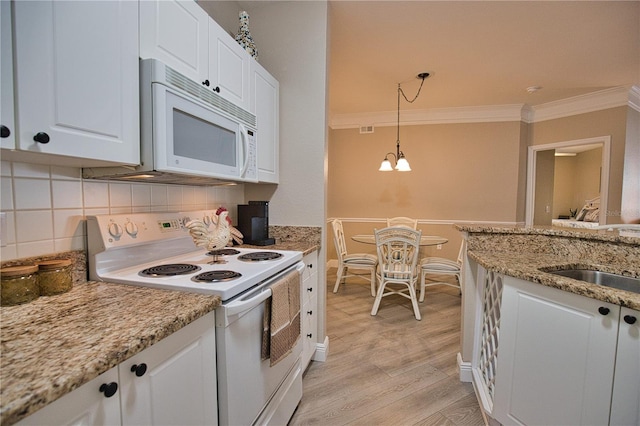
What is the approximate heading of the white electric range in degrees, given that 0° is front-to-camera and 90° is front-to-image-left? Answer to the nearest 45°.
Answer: approximately 315°

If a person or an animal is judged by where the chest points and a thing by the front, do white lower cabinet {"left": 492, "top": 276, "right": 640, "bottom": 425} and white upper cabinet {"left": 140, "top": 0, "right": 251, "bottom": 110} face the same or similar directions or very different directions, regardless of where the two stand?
very different directions

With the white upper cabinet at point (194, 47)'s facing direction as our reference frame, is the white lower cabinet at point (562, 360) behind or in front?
in front

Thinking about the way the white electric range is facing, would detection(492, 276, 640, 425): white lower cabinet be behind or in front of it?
in front

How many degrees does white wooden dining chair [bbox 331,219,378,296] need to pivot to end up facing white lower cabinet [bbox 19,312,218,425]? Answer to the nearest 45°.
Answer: approximately 90° to its right
